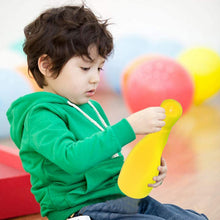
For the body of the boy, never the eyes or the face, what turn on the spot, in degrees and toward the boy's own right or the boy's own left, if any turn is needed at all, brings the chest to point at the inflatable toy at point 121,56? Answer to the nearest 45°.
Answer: approximately 135° to the boy's own left

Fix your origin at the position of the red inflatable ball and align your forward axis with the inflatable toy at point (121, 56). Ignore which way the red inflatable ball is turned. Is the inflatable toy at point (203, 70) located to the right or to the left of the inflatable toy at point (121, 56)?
right

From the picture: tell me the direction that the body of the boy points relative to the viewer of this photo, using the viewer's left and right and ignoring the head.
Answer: facing the viewer and to the right of the viewer

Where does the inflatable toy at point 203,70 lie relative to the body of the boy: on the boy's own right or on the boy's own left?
on the boy's own left

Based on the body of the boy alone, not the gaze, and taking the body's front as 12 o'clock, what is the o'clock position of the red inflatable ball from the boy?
The red inflatable ball is roughly at 8 o'clock from the boy.
